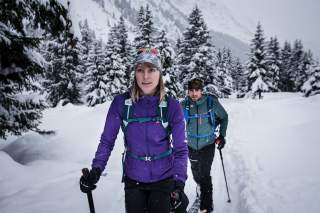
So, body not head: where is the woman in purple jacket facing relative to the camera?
toward the camera

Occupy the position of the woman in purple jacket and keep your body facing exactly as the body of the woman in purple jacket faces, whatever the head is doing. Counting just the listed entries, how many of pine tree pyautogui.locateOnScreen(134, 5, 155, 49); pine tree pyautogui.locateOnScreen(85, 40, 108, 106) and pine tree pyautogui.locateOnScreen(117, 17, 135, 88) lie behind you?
3

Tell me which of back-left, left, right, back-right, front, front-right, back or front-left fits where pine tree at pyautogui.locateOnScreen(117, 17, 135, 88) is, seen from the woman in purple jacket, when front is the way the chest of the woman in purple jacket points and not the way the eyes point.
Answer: back

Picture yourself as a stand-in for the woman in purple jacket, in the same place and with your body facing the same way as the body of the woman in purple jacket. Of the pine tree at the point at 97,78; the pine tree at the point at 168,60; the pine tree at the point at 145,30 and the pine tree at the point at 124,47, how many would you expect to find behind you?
4

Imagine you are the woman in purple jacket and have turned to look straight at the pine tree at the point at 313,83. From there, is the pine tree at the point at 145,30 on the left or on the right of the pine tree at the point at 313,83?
left

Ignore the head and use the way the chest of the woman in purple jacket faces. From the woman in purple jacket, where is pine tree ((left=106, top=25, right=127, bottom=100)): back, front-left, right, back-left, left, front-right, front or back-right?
back

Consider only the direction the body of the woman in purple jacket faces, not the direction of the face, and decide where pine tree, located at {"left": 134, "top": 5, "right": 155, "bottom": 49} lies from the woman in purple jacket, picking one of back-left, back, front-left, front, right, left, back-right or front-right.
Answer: back

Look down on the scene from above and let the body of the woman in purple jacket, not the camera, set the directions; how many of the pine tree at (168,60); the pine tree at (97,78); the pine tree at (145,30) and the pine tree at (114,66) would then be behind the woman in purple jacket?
4

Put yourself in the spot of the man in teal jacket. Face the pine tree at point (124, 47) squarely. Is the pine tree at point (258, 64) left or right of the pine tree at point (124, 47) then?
right
